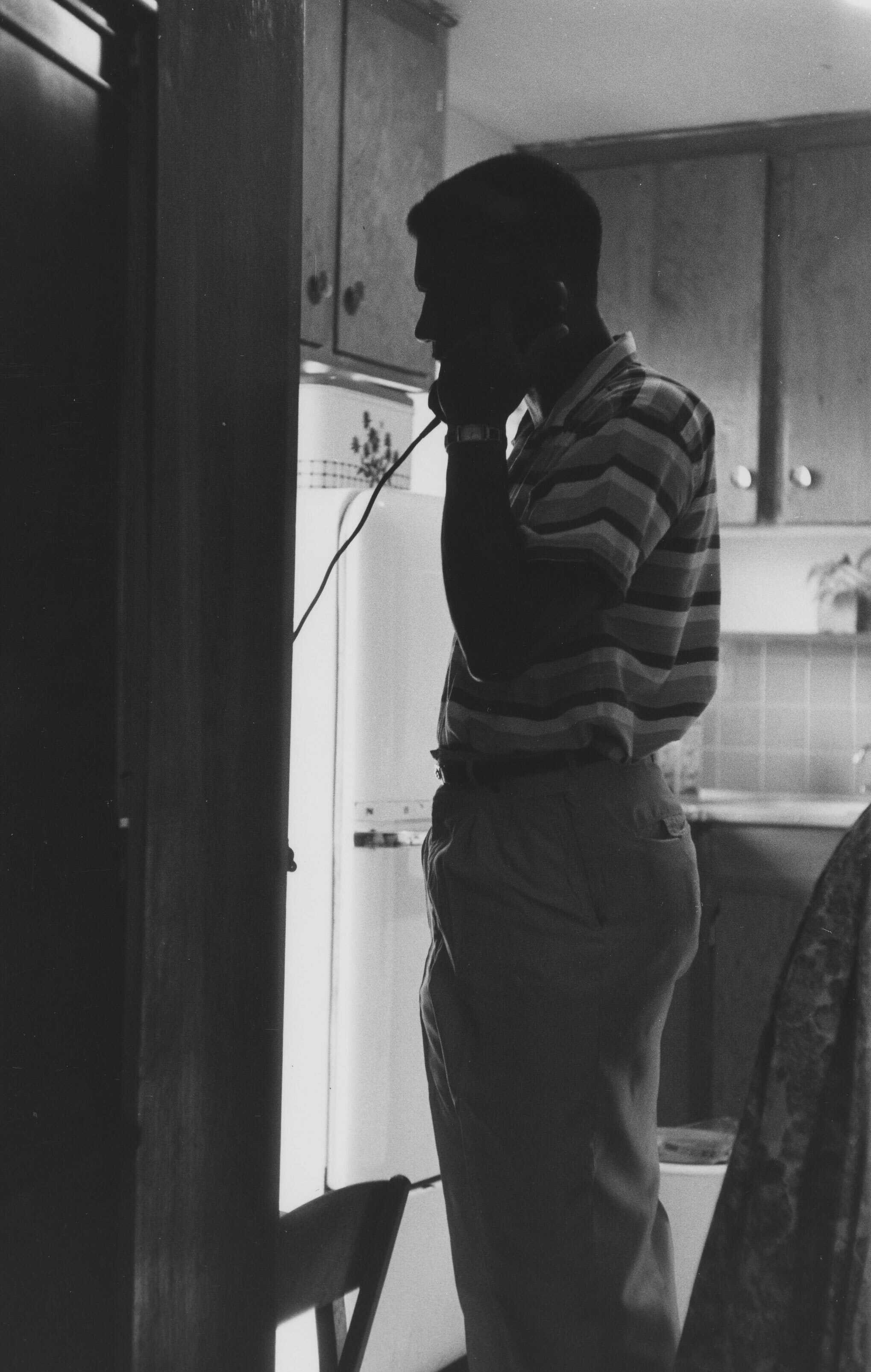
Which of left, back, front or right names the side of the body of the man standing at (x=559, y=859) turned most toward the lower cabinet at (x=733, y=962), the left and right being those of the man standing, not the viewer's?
right

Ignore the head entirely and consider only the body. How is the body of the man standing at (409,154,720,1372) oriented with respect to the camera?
to the viewer's left

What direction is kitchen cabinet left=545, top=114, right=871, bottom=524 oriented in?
toward the camera

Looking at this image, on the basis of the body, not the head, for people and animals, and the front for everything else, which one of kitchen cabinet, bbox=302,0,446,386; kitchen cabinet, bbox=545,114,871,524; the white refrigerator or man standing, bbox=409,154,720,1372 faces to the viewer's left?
the man standing

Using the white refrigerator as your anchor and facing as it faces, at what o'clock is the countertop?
The countertop is roughly at 9 o'clock from the white refrigerator.

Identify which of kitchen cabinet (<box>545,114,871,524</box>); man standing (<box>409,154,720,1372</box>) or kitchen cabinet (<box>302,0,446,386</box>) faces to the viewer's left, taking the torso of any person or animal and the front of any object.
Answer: the man standing

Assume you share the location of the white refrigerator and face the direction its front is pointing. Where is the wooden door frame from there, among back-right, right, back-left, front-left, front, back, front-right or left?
front-right

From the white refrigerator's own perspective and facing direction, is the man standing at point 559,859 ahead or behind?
ahead

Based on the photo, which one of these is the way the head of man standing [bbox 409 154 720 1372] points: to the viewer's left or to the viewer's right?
to the viewer's left

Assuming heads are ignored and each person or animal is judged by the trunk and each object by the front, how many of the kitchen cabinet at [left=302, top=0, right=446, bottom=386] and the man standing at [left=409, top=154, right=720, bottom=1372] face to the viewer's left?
1

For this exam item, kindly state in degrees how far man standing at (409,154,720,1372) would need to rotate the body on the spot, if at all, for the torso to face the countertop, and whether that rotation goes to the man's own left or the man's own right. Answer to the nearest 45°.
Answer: approximately 90° to the man's own right

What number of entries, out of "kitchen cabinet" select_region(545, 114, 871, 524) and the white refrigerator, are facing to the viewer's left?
0

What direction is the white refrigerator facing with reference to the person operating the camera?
facing the viewer and to the right of the viewer

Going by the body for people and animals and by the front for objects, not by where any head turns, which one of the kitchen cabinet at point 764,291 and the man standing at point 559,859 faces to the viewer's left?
the man standing
